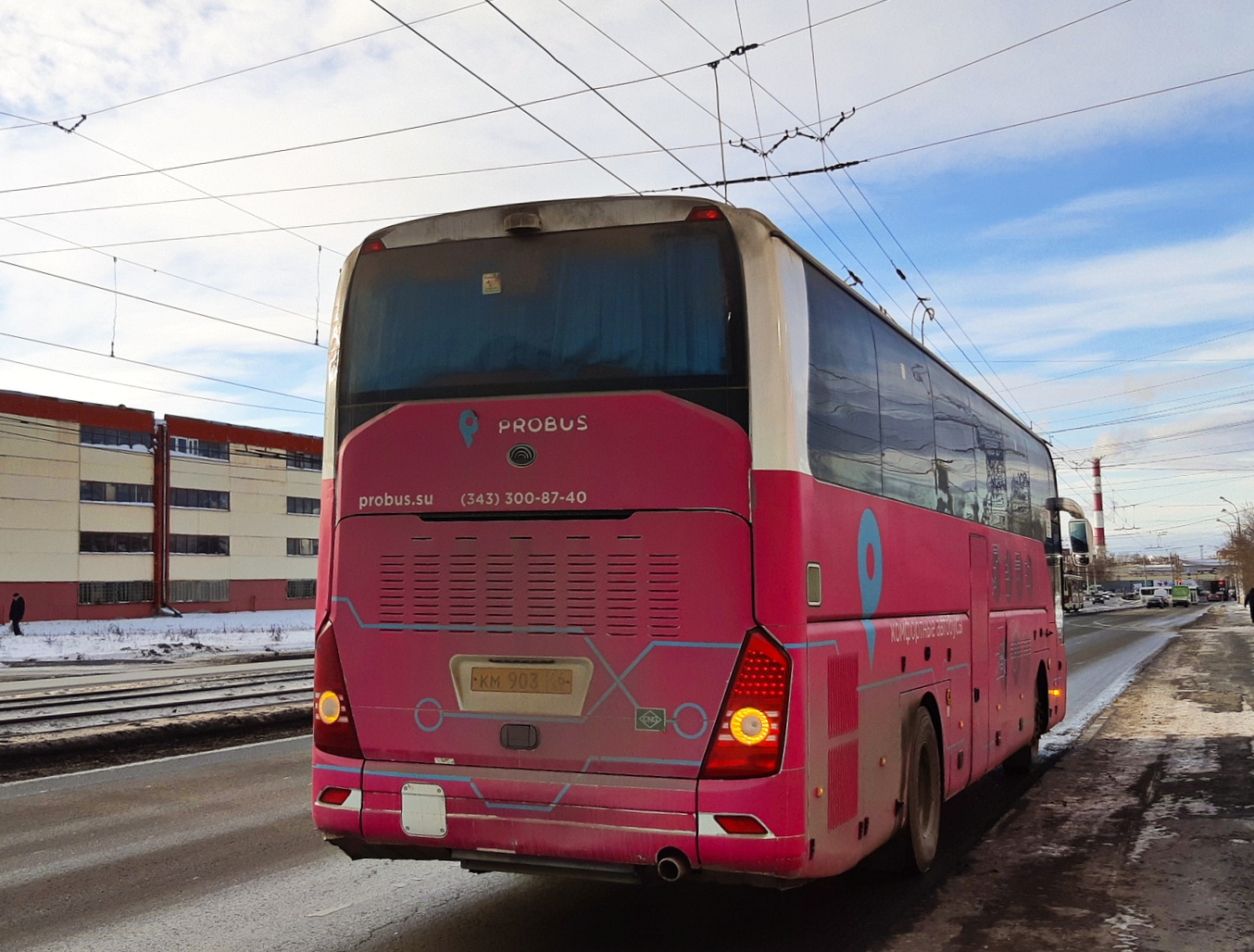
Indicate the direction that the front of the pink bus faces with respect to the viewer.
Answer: facing away from the viewer and to the right of the viewer

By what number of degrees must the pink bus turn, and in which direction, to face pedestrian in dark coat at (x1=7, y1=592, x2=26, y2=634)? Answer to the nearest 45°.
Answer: approximately 90° to its left

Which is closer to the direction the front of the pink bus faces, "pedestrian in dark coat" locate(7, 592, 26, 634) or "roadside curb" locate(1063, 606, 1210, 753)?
the roadside curb

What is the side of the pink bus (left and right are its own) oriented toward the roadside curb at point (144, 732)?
left

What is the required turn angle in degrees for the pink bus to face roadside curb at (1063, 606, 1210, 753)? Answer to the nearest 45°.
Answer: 0° — it already faces it
